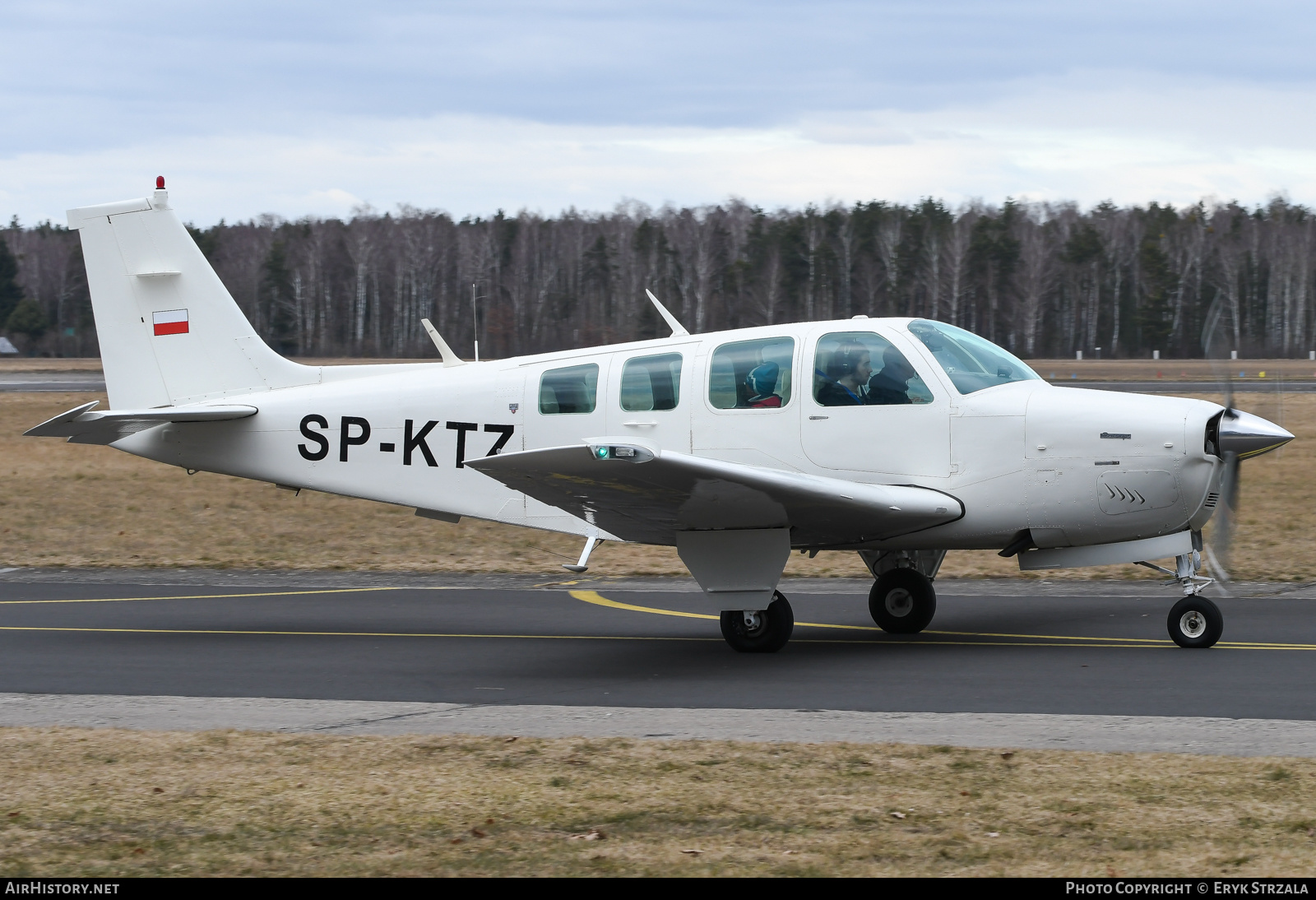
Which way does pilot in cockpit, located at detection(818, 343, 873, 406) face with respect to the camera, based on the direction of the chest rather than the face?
to the viewer's right

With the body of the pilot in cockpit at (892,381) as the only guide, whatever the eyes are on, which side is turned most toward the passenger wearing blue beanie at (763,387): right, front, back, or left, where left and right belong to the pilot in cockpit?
back

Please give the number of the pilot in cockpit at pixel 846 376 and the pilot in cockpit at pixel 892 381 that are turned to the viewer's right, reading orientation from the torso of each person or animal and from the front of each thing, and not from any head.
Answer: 2

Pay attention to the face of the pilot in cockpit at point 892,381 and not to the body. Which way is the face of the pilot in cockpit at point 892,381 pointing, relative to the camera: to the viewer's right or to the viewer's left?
to the viewer's right

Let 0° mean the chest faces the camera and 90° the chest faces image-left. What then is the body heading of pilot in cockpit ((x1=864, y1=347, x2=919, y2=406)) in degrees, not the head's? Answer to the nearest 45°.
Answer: approximately 270°

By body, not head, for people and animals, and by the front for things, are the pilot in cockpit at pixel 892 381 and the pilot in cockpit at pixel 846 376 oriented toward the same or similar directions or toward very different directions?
same or similar directions

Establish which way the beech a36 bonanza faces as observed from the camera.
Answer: facing to the right of the viewer

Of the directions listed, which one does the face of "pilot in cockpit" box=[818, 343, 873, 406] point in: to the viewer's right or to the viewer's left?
to the viewer's right
